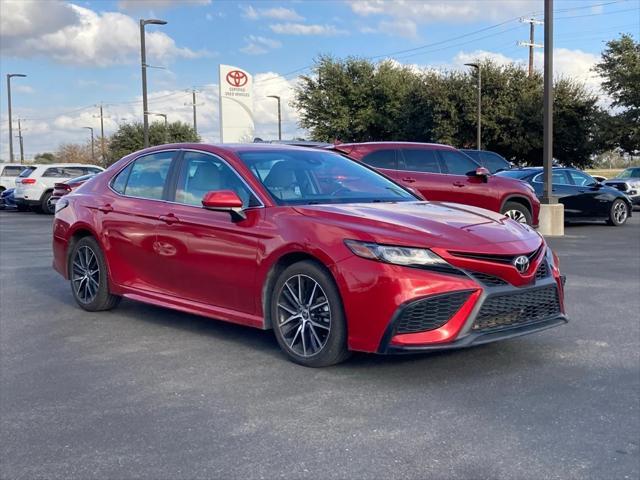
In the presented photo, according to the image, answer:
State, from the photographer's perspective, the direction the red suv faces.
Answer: facing to the right of the viewer

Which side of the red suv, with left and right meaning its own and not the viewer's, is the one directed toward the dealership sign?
left

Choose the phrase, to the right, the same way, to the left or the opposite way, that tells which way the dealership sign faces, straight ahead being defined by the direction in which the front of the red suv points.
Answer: to the right

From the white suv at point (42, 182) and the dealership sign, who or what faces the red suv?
the dealership sign

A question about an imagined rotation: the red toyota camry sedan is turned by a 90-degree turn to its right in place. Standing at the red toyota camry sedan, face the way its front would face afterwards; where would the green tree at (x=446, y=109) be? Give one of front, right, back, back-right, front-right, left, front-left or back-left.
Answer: back-right

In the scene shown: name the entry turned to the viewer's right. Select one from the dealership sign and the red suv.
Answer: the red suv

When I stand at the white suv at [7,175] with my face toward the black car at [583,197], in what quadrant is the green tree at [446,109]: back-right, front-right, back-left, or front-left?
front-left

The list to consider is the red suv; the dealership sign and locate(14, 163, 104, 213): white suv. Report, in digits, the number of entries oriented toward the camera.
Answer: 1

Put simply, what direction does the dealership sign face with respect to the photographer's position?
facing the viewer

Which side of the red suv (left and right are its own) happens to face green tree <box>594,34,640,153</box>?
left

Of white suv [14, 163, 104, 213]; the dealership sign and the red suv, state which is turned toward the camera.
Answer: the dealership sign

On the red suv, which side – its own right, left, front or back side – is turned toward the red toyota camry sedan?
right

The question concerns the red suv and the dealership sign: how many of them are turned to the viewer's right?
1

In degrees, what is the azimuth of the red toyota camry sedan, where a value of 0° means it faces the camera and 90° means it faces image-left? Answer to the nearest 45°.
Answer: approximately 315°

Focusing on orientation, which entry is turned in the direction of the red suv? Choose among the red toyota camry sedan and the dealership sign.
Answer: the dealership sign

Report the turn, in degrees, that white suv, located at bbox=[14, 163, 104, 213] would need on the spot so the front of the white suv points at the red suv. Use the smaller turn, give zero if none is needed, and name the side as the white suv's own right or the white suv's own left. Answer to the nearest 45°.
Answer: approximately 90° to the white suv's own right

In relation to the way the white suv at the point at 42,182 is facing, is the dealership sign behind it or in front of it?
in front
